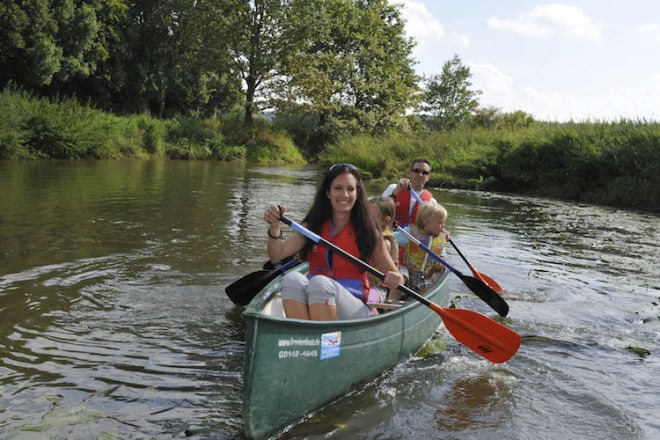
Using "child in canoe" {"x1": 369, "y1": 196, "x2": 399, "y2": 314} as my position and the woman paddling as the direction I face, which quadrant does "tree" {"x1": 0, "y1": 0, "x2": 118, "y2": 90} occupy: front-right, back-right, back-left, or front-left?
back-right

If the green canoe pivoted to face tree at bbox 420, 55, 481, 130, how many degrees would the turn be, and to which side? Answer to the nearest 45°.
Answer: approximately 135° to its right

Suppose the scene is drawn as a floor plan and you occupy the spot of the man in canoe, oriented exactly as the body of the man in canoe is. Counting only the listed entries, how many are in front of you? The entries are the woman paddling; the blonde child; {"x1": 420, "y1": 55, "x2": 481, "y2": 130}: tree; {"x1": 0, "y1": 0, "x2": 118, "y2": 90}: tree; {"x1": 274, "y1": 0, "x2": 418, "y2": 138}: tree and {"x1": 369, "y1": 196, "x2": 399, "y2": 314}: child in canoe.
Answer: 3

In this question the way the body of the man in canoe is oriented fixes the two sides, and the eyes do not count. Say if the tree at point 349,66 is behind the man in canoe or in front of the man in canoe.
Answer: behind

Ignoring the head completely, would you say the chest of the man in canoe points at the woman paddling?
yes

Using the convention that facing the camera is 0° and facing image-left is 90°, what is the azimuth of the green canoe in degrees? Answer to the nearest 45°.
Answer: approximately 45°

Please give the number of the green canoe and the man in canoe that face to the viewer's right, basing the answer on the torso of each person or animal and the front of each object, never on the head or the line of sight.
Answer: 0

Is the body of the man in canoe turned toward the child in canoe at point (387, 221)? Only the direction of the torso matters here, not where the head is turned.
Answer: yes

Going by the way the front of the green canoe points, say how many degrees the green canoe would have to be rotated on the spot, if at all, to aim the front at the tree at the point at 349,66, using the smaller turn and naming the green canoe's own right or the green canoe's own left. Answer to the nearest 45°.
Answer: approximately 135° to the green canoe's own right

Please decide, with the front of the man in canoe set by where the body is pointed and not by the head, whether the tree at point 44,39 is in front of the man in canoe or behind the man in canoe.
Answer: behind

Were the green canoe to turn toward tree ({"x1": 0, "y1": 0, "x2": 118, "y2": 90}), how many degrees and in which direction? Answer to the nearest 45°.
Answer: approximately 90° to its right
